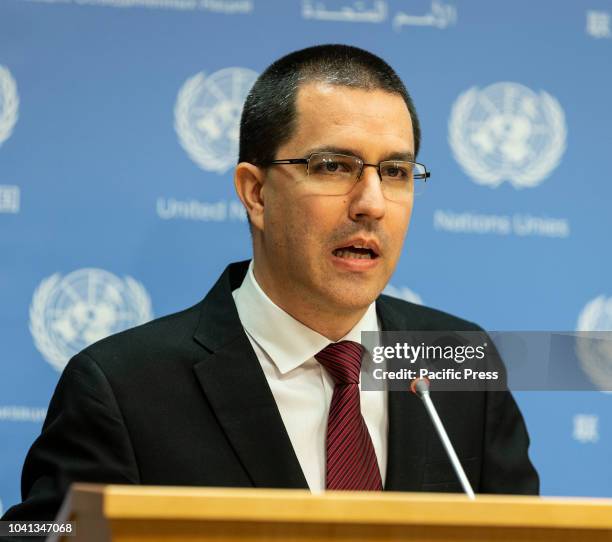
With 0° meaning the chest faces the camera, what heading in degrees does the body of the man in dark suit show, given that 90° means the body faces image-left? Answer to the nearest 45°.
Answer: approximately 315°

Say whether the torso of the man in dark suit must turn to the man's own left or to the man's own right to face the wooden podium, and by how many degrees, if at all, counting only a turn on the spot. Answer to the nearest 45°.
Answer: approximately 45° to the man's own right
